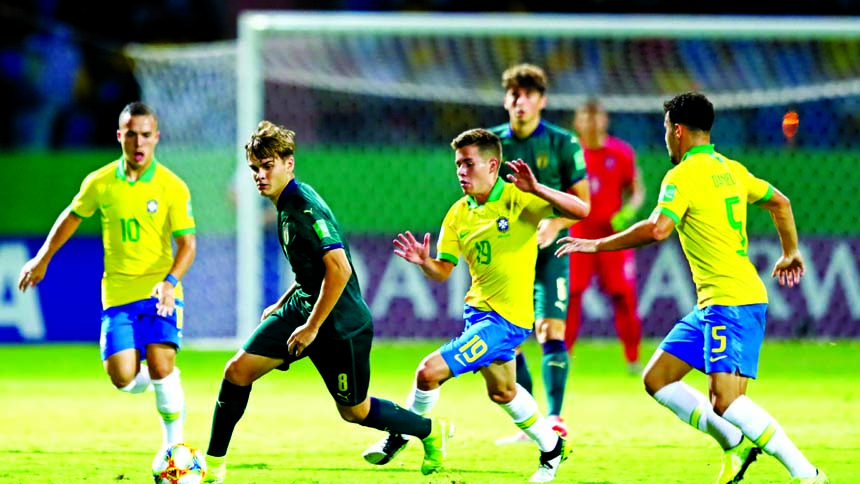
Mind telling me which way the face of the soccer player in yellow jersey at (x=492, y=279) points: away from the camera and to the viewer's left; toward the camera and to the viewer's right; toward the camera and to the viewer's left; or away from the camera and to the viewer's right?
toward the camera and to the viewer's left

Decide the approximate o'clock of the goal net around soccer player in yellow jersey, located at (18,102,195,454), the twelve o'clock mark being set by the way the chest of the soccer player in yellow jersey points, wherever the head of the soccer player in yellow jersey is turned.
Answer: The goal net is roughly at 7 o'clock from the soccer player in yellow jersey.

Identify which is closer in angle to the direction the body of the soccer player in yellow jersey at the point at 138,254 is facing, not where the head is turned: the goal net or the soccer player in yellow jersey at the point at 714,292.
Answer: the soccer player in yellow jersey

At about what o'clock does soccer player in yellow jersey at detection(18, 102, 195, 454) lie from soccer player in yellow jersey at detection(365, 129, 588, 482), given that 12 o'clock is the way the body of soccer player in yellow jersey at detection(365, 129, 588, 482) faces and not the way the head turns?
soccer player in yellow jersey at detection(18, 102, 195, 454) is roughly at 2 o'clock from soccer player in yellow jersey at detection(365, 129, 588, 482).

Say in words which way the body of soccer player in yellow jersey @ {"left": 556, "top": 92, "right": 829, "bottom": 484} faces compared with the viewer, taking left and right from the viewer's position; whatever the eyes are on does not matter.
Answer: facing away from the viewer and to the left of the viewer

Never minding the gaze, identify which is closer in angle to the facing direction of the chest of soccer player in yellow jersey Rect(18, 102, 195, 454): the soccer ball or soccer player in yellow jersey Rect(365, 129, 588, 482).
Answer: the soccer ball

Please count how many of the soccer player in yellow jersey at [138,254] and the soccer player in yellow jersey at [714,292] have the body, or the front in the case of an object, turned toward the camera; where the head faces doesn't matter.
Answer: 1

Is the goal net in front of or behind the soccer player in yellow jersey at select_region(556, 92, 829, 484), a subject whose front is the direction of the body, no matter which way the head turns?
in front

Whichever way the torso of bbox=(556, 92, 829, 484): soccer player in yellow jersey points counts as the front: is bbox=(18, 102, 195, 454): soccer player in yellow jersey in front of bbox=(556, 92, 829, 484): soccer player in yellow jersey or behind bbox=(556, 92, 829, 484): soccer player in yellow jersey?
in front

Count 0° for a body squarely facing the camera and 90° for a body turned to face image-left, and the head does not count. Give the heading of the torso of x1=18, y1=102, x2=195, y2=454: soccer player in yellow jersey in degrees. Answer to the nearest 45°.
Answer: approximately 0°

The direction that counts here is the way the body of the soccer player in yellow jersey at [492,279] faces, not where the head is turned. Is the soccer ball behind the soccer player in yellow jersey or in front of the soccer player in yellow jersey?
in front
